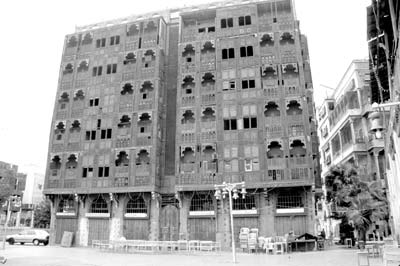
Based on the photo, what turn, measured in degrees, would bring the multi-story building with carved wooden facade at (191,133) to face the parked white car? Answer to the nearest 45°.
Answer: approximately 90° to its right

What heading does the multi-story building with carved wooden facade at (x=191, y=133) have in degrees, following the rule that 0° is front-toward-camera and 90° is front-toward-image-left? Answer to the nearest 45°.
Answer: approximately 0°

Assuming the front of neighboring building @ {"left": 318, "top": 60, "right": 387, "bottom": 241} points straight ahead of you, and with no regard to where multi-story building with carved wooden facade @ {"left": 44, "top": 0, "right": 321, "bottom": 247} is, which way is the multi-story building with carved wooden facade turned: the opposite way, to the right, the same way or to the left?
to the left

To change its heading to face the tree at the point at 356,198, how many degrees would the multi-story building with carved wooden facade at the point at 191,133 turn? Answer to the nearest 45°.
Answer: approximately 45° to its left

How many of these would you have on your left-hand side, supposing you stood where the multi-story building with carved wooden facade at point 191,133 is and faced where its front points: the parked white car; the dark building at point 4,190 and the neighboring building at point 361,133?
1

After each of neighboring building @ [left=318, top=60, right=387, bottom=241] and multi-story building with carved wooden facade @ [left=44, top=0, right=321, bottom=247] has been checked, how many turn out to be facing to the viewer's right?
0

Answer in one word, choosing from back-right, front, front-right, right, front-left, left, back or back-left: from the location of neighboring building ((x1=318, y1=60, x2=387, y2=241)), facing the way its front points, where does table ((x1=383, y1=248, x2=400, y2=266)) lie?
front-left

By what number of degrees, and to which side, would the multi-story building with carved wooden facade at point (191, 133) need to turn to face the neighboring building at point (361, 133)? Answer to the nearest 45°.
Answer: approximately 90° to its left

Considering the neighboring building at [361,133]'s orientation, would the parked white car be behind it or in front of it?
in front

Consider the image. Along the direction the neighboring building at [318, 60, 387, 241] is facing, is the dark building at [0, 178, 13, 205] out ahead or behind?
ahead

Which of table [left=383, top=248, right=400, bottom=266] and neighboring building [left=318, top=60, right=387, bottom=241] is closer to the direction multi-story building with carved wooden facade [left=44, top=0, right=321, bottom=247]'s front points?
the table

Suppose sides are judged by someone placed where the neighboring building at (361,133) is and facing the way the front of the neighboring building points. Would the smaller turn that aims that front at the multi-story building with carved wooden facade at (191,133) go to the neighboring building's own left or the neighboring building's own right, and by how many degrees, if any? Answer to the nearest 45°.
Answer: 0° — it already faces it

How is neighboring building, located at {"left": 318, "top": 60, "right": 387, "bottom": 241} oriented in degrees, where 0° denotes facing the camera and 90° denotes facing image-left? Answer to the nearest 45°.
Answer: approximately 45°
